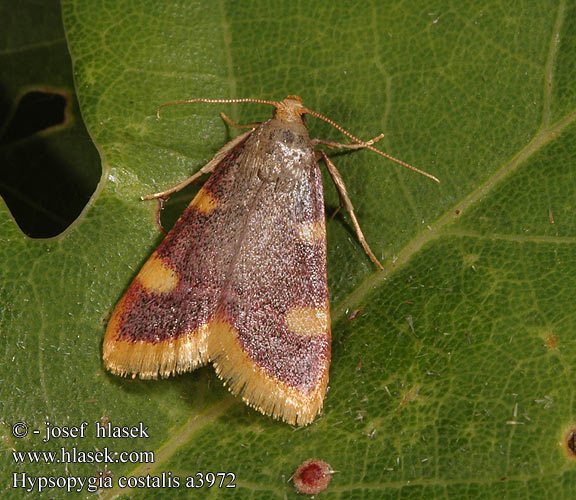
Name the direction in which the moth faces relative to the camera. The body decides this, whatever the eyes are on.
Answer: away from the camera
